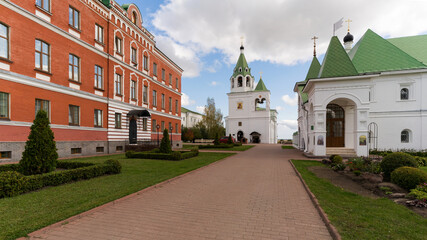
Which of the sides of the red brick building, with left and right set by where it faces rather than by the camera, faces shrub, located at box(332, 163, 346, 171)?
front

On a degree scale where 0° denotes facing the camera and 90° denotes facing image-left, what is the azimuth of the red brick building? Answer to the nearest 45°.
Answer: approximately 315°

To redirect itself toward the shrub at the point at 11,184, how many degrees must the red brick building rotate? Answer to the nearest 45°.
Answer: approximately 45° to its right

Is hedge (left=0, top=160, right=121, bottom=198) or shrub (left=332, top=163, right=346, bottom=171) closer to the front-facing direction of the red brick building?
the shrub

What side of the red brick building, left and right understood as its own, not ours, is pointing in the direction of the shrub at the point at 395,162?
front

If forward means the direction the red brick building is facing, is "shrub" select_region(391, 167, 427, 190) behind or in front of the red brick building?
in front

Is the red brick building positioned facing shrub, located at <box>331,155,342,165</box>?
yes

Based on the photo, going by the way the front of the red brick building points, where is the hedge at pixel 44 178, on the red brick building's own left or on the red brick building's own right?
on the red brick building's own right
